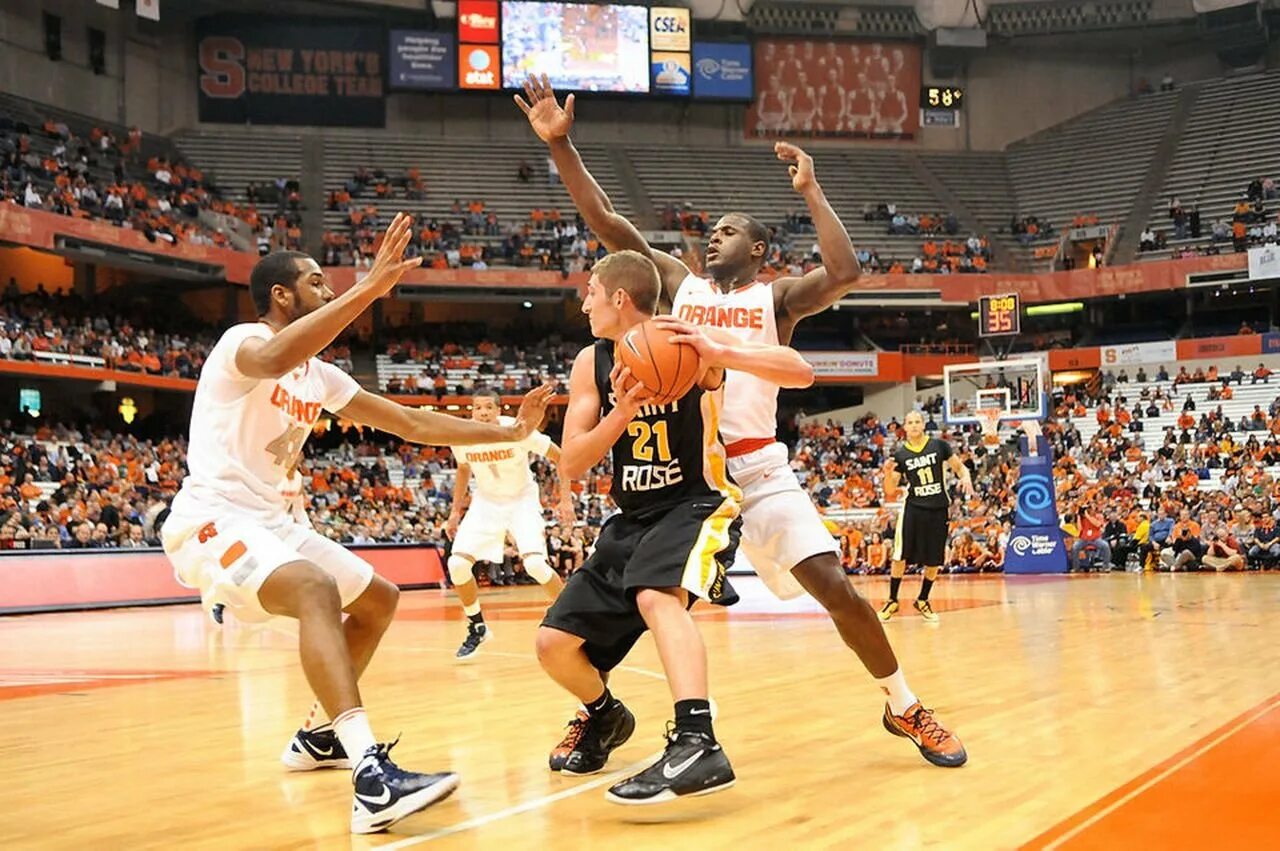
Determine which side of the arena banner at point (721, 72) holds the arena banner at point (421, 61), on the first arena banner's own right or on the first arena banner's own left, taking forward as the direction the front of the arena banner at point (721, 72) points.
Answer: on the first arena banner's own right

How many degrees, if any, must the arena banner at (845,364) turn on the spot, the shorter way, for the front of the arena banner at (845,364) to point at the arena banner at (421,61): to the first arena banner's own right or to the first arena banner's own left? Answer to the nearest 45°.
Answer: approximately 90° to the first arena banner's own right

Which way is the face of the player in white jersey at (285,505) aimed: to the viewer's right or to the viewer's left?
to the viewer's right

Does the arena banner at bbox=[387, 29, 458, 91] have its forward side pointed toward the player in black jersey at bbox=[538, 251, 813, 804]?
yes

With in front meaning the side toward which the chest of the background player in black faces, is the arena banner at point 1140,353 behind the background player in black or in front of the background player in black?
behind
